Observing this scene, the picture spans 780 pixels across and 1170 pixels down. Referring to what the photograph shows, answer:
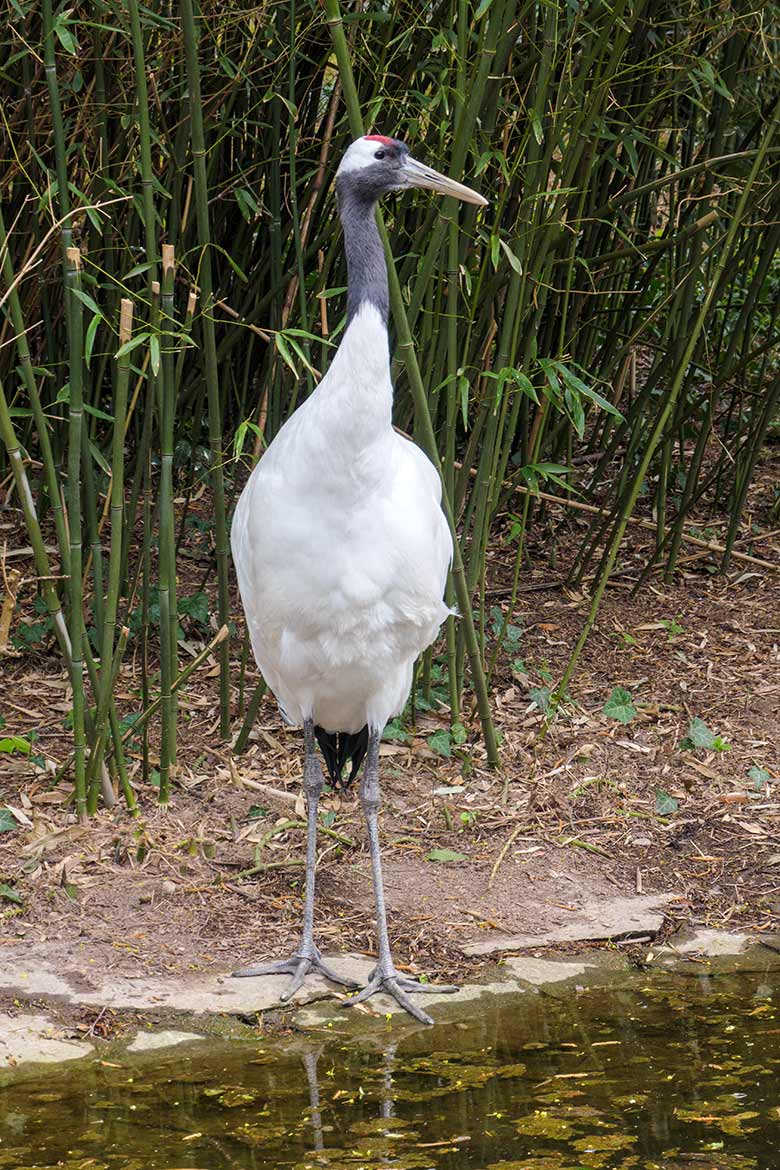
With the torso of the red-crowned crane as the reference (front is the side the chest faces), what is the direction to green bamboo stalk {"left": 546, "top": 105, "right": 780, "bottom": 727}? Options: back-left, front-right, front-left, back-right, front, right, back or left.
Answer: back-left

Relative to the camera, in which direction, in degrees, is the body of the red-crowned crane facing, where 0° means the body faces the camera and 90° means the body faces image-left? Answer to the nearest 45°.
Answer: approximately 0°
